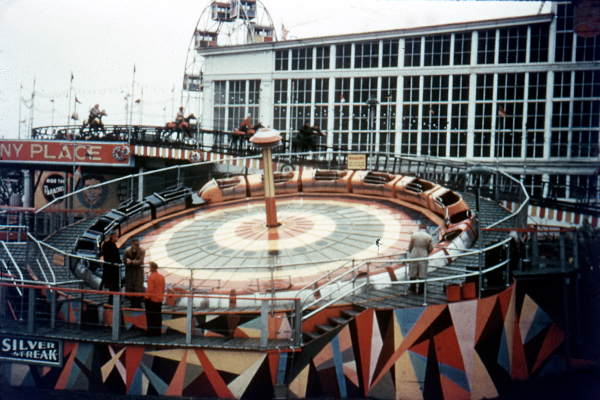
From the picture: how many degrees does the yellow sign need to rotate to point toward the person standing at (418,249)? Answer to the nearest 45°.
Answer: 0° — it already faces them

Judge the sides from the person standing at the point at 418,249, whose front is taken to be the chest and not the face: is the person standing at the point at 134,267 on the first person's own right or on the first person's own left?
on the first person's own left

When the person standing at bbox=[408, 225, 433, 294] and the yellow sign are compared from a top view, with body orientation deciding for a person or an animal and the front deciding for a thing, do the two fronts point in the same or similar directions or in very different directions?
very different directions

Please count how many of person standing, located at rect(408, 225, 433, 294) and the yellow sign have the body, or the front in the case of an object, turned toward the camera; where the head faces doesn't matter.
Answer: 1

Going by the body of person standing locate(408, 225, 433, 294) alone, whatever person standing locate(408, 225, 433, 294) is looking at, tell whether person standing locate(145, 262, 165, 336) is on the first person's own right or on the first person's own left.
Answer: on the first person's own left

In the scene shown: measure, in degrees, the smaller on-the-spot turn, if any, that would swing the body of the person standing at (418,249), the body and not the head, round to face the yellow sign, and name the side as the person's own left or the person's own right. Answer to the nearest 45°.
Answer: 0° — they already face it
